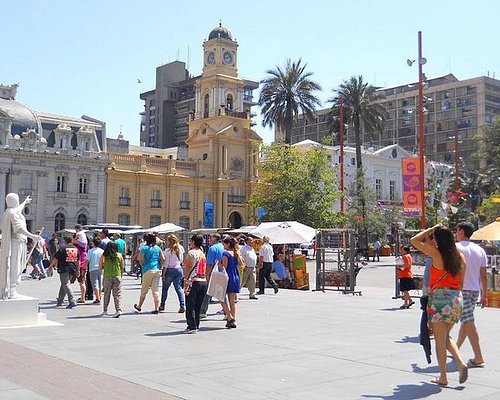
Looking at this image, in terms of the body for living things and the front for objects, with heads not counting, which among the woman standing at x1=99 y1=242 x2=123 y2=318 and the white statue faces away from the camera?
the woman standing

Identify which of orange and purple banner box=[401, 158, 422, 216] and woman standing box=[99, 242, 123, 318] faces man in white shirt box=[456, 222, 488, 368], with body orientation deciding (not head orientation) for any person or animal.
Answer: the orange and purple banner

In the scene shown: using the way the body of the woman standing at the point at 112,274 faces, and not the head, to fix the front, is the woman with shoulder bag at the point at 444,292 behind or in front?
behind

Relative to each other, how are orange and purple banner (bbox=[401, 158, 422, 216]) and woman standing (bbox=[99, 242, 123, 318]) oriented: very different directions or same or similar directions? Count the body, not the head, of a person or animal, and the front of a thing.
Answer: very different directions

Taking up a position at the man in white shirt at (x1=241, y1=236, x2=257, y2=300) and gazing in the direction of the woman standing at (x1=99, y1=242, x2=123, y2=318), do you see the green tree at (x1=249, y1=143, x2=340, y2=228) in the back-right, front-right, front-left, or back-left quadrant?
back-right

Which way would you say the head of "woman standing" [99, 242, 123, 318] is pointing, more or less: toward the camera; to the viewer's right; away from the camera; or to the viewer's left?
away from the camera

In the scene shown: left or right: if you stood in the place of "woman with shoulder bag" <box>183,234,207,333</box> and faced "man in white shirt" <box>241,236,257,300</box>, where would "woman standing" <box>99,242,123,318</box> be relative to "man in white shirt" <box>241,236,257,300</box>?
left

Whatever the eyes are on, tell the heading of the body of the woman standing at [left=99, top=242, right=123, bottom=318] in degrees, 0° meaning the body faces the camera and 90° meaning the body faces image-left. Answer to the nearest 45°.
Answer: approximately 180°

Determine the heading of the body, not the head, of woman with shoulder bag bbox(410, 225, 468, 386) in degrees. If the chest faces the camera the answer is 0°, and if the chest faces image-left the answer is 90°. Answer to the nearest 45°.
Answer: approximately 135°
